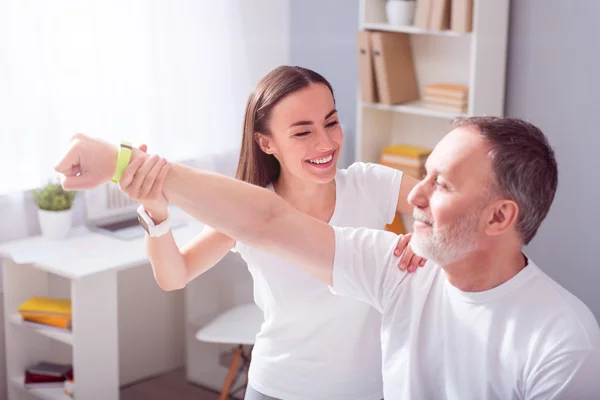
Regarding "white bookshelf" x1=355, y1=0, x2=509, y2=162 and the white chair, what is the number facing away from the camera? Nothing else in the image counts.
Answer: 0

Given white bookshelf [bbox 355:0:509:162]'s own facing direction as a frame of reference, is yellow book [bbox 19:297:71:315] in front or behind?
in front

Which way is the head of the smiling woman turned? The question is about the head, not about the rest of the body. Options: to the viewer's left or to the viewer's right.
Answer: to the viewer's right

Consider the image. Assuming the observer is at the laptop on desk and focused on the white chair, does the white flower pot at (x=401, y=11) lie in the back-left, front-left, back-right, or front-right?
front-left

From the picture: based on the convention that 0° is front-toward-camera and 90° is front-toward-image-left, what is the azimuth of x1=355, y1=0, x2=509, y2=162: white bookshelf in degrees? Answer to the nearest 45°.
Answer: approximately 45°

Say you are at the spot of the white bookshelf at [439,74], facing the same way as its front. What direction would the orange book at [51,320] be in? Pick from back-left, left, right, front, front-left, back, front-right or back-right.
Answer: front

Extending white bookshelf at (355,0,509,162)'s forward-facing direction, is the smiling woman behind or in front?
in front
